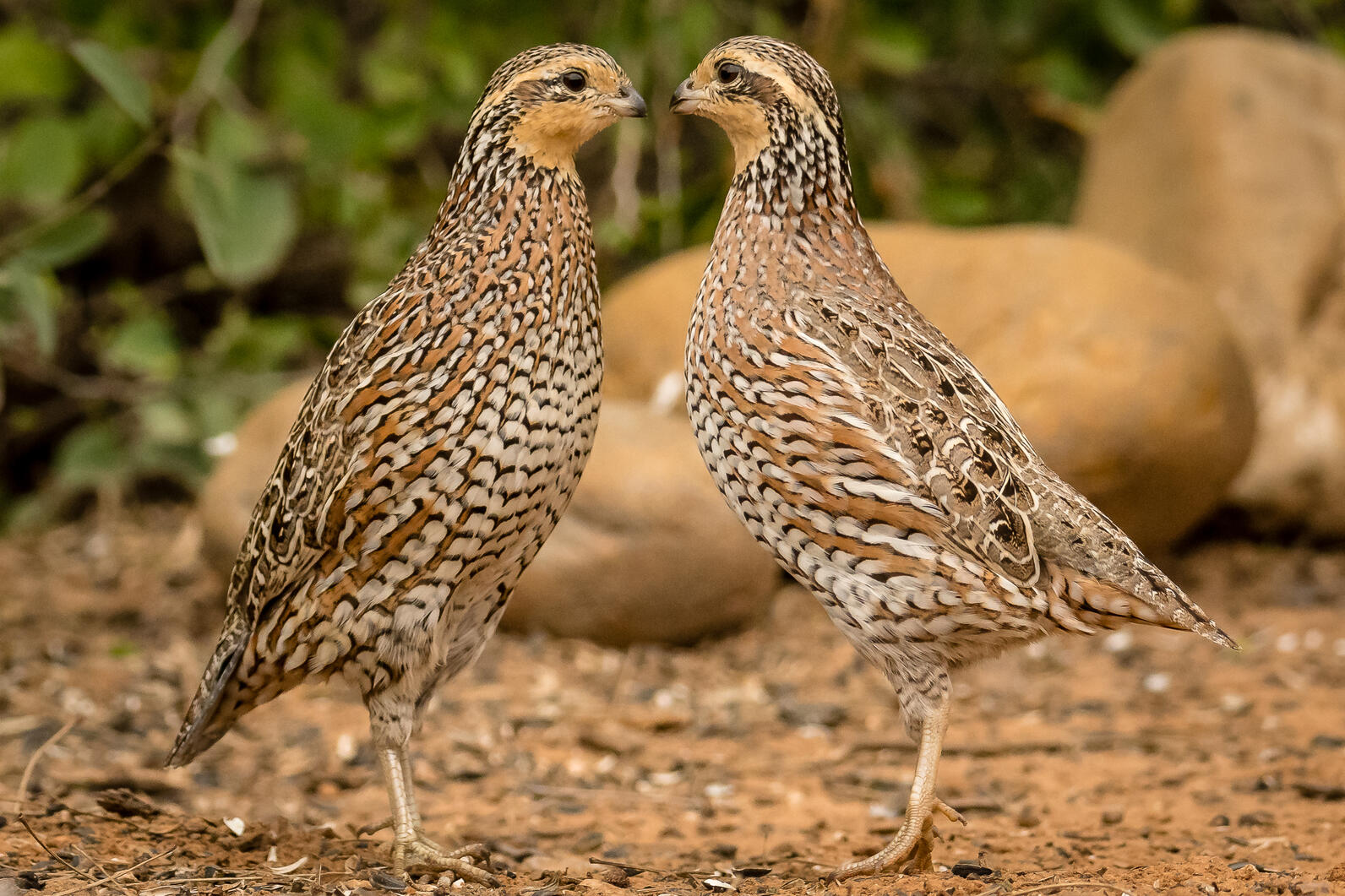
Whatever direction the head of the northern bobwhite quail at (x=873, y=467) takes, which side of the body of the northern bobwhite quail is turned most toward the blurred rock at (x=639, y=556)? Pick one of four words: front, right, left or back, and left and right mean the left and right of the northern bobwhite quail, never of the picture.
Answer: right

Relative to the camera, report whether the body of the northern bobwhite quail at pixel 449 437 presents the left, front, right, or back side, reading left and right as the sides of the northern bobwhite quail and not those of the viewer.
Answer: right

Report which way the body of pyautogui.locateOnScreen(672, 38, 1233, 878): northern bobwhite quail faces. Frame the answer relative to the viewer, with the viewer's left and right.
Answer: facing to the left of the viewer

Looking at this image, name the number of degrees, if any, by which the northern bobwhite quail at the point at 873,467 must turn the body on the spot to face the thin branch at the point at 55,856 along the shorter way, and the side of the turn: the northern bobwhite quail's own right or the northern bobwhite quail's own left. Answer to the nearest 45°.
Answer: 0° — it already faces it

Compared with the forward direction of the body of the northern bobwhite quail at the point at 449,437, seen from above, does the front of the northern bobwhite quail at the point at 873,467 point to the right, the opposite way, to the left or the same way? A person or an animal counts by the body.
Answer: the opposite way

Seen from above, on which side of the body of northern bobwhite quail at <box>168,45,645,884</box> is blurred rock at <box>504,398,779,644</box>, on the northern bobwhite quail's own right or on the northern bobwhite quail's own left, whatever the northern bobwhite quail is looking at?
on the northern bobwhite quail's own left

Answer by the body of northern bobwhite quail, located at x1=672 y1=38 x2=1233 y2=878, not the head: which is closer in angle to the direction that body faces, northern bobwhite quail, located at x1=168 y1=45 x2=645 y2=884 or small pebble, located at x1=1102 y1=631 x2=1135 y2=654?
the northern bobwhite quail

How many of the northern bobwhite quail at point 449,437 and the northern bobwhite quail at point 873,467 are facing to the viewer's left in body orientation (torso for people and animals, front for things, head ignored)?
1
